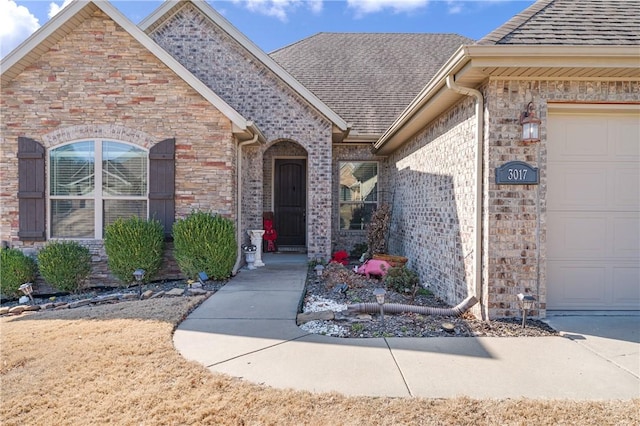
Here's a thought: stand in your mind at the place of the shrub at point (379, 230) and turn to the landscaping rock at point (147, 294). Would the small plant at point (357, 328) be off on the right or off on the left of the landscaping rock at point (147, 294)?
left

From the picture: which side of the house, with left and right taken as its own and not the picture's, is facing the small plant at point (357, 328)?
front

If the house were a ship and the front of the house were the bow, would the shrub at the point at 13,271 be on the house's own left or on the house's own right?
on the house's own right

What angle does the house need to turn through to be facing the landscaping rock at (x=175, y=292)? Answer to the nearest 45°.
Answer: approximately 90° to its right

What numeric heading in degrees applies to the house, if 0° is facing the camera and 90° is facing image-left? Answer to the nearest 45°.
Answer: approximately 0°
